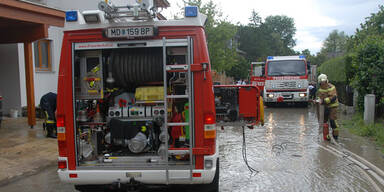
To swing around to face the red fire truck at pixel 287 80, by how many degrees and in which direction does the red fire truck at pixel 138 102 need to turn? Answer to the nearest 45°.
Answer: approximately 45° to its right

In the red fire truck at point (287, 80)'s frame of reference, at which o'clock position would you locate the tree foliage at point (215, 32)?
The tree foliage is roughly at 5 o'clock from the red fire truck.

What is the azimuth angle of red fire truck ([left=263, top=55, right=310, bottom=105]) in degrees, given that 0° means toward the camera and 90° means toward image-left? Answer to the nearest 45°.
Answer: approximately 0°

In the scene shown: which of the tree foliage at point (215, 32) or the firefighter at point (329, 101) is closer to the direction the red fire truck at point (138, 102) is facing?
the tree foliage

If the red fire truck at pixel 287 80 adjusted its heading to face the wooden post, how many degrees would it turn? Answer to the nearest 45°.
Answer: approximately 45° to its right

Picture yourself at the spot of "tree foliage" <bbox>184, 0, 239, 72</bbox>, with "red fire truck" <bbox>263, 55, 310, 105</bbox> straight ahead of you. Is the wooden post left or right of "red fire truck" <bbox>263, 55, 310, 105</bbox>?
right

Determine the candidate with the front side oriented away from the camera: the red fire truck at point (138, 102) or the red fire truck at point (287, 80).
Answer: the red fire truck at point (138, 102)

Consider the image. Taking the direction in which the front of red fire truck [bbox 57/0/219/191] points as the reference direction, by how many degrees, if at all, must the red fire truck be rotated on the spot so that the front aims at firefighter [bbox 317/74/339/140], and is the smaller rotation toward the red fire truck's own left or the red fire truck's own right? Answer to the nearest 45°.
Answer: approximately 45° to the red fire truck's own right

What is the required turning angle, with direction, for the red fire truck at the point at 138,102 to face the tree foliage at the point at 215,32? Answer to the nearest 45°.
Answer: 0° — it already faces it

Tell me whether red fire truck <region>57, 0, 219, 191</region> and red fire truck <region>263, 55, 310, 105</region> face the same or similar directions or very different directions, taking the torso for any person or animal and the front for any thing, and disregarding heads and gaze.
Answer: very different directions

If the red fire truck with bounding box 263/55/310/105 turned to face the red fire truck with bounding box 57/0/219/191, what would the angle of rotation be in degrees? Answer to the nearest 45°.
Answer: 0° — it already faces it

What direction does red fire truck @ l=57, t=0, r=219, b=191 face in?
away from the camera
